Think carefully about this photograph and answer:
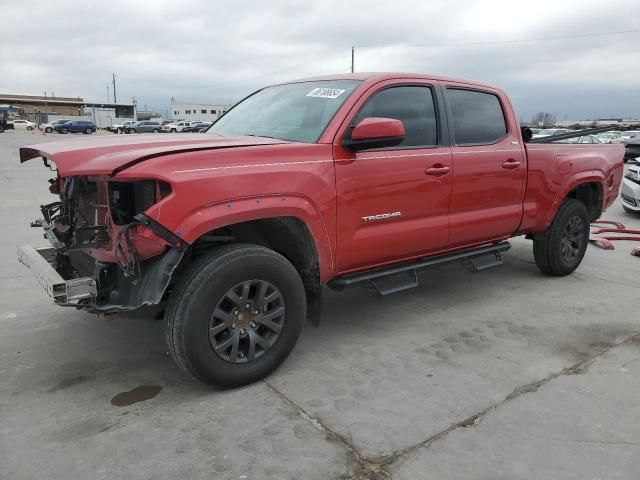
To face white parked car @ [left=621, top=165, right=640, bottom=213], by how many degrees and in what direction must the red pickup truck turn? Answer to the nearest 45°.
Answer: approximately 180°

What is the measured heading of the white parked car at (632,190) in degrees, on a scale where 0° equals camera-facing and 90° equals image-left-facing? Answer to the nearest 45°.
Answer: approximately 45°

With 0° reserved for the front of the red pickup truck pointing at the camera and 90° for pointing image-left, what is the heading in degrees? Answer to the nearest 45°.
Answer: approximately 45°
